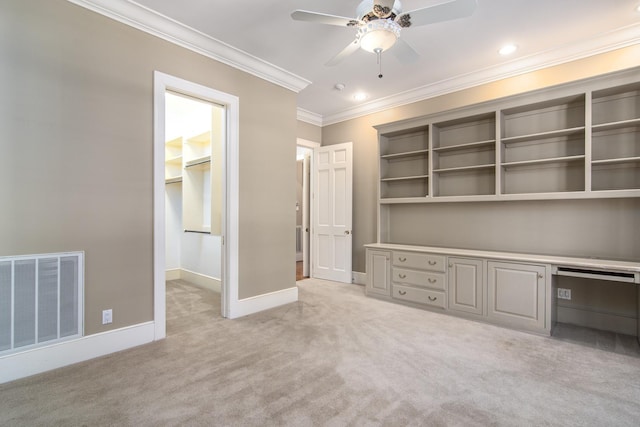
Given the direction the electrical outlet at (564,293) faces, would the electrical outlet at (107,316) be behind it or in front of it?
in front

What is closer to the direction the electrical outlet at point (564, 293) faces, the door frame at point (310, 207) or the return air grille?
the return air grille

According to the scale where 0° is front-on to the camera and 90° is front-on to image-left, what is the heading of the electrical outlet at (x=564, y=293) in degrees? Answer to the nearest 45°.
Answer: approximately 0°

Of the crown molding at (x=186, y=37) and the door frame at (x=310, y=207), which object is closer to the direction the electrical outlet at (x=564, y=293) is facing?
the crown molding

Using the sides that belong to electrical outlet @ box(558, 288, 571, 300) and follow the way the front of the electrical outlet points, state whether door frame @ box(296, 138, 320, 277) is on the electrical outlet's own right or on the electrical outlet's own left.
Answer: on the electrical outlet's own right

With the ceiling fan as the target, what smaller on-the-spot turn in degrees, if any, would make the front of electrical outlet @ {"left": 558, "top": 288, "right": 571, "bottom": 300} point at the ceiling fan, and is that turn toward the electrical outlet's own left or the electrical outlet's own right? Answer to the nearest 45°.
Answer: approximately 45° to the electrical outlet's own right

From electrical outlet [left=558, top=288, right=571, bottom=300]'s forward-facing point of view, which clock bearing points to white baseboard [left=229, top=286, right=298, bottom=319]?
The white baseboard is roughly at 2 o'clock from the electrical outlet.

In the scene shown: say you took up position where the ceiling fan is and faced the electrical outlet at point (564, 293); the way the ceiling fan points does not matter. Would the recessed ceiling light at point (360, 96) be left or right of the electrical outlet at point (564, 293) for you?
left

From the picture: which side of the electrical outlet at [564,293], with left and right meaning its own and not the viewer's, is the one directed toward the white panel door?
right

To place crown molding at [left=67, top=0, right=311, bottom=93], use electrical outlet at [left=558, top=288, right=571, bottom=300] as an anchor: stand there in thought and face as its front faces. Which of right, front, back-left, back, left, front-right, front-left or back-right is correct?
front-right
